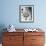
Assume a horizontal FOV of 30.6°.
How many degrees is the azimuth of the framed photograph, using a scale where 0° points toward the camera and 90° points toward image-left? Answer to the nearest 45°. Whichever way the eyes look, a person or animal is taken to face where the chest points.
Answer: approximately 0°
